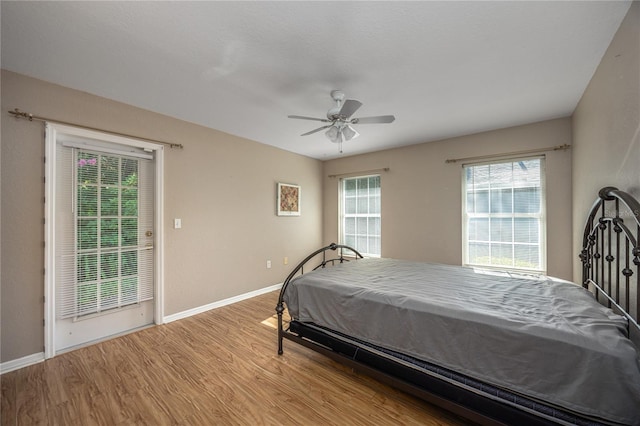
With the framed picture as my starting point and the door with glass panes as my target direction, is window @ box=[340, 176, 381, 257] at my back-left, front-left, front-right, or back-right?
back-left

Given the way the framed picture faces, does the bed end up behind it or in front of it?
in front

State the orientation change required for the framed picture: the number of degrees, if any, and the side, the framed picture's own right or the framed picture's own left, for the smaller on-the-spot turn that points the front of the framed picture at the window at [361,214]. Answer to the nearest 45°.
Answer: approximately 45° to the framed picture's own left

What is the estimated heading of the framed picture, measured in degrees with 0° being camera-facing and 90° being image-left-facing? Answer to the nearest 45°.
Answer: approximately 315°

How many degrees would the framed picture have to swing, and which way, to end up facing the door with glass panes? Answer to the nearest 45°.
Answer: approximately 90° to its right

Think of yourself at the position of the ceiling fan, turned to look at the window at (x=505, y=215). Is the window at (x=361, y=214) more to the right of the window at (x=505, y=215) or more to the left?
left

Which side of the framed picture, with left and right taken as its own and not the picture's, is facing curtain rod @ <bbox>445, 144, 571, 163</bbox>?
front

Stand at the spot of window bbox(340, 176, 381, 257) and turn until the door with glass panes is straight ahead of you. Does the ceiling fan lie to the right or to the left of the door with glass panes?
left

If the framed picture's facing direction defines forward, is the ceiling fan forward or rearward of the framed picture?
forward
